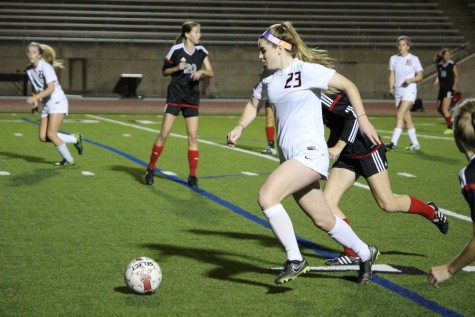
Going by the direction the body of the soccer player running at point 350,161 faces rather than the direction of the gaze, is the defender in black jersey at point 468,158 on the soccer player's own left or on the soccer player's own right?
on the soccer player's own left

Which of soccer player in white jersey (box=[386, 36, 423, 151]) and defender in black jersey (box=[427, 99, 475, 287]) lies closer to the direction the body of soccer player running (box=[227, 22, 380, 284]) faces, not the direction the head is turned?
the defender in black jersey

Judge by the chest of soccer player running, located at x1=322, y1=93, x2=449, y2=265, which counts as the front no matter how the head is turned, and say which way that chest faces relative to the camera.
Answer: to the viewer's left

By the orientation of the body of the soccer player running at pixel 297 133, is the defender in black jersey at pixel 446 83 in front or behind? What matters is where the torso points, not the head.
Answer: behind

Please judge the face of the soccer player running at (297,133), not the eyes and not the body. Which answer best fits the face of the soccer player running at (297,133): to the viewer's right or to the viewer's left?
to the viewer's left

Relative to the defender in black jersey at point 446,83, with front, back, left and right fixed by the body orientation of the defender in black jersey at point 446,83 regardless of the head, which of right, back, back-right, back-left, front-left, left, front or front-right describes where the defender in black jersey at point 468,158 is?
front-left

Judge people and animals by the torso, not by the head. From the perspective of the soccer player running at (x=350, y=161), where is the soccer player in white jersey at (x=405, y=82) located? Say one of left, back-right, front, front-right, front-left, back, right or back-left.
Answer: right

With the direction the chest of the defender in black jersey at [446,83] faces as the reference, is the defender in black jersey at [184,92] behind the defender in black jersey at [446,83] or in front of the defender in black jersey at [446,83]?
in front

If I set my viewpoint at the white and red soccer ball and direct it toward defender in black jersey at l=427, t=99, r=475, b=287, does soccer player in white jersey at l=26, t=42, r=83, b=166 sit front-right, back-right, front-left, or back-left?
back-left

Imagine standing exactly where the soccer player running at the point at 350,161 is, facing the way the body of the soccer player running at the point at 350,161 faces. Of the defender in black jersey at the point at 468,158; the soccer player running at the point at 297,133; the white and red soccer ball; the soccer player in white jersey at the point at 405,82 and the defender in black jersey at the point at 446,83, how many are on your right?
2
